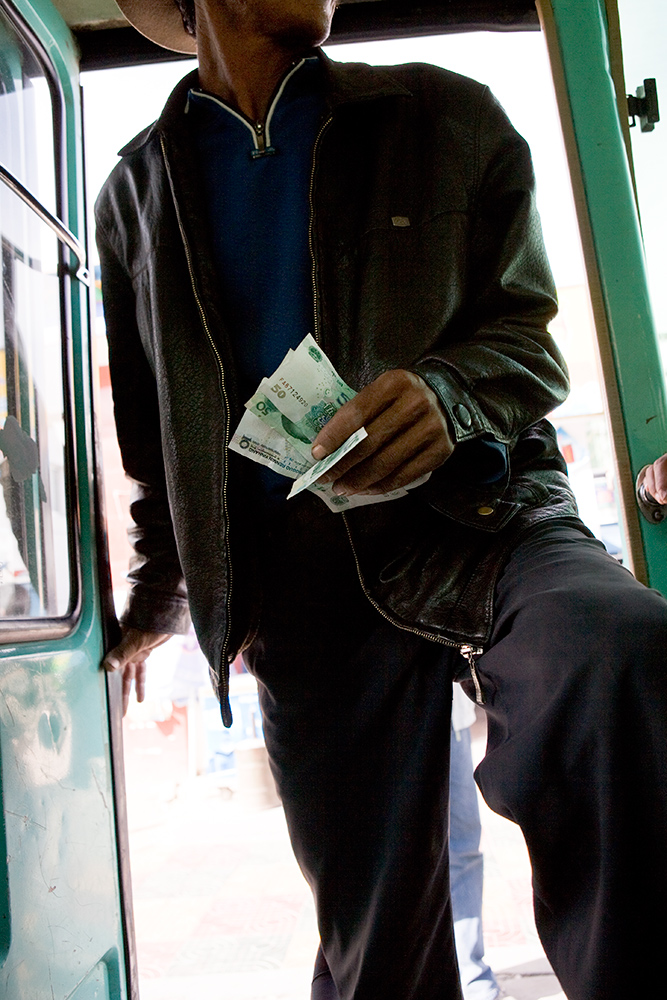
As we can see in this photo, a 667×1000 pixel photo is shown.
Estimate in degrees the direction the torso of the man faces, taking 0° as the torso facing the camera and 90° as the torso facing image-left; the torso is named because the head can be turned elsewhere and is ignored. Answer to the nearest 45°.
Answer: approximately 0°

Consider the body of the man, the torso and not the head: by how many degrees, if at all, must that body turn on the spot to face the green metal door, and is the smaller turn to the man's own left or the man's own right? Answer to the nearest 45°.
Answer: approximately 90° to the man's own right

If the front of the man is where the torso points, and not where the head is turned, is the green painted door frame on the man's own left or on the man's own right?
on the man's own left
